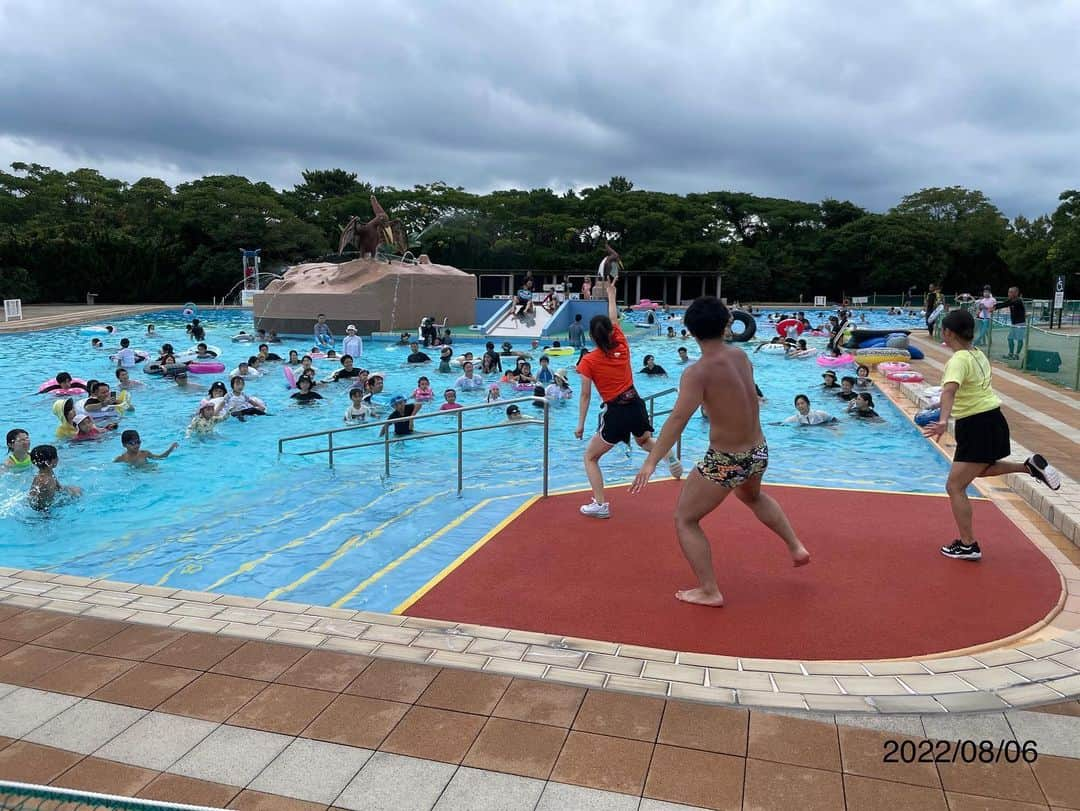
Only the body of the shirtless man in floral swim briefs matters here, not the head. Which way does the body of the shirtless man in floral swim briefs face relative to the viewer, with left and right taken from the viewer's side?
facing away from the viewer and to the left of the viewer

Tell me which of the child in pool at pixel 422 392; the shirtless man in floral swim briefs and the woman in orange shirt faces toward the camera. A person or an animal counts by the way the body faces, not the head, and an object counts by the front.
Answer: the child in pool

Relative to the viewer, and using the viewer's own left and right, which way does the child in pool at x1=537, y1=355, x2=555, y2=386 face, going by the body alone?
facing the viewer

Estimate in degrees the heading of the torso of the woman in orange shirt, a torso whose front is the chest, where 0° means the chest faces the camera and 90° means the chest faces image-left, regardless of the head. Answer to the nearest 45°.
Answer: approximately 135°

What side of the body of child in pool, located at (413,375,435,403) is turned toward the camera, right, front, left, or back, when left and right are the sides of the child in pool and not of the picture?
front

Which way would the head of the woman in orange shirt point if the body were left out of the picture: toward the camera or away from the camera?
away from the camera

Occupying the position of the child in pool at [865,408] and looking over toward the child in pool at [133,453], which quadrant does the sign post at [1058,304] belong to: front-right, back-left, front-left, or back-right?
back-right

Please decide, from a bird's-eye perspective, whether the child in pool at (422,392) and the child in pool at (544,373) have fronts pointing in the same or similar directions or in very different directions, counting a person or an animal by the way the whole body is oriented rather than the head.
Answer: same or similar directions

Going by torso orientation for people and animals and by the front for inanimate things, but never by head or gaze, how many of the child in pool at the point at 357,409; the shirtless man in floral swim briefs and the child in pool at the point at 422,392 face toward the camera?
2

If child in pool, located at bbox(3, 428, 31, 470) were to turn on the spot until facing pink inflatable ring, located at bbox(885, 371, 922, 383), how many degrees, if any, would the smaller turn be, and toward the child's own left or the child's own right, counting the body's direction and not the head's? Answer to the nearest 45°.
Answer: approximately 45° to the child's own left

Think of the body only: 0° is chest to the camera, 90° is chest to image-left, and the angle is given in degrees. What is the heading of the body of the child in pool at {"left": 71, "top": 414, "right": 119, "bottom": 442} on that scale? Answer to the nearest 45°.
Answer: approximately 315°

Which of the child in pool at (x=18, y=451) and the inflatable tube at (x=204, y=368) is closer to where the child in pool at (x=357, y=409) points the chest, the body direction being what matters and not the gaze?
the child in pool

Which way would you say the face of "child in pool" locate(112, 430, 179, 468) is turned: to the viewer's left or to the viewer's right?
to the viewer's right

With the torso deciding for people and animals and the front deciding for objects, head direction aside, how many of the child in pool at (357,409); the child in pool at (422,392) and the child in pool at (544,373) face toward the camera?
3
